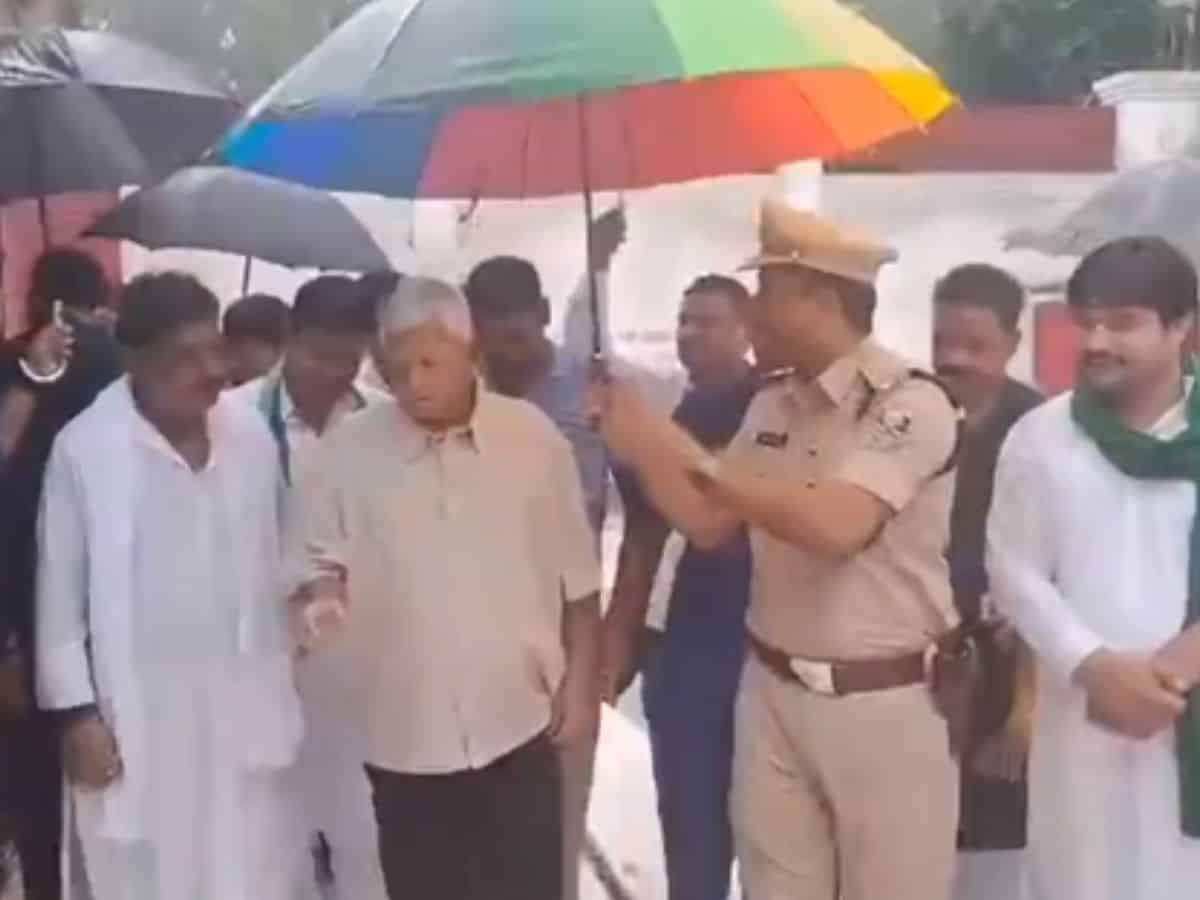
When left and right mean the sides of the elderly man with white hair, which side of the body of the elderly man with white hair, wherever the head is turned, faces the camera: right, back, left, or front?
front

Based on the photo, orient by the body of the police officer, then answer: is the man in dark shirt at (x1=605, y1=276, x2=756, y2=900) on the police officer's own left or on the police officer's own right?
on the police officer's own right

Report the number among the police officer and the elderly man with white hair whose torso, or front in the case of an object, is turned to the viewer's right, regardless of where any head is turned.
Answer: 0

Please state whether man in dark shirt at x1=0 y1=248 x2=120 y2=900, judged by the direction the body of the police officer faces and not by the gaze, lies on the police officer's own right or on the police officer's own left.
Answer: on the police officer's own right

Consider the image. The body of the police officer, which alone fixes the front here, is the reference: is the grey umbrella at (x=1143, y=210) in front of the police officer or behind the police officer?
behind

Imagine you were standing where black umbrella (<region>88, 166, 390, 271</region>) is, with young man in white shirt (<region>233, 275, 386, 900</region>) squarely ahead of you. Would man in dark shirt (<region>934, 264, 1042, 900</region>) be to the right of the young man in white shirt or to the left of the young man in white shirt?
left

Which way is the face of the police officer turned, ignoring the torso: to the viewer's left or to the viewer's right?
to the viewer's left

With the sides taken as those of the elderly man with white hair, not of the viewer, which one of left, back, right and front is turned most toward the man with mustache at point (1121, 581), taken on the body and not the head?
left

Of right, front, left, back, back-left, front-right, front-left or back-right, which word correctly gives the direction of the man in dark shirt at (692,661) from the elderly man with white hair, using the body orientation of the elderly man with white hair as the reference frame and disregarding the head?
back-left
